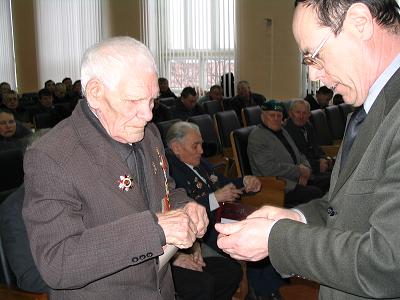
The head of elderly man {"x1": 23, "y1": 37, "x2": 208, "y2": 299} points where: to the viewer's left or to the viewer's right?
to the viewer's right

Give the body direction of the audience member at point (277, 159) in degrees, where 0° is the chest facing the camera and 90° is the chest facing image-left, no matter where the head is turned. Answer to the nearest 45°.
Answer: approximately 315°

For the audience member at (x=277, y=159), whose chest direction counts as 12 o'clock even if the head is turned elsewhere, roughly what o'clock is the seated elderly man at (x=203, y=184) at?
The seated elderly man is roughly at 2 o'clock from the audience member.

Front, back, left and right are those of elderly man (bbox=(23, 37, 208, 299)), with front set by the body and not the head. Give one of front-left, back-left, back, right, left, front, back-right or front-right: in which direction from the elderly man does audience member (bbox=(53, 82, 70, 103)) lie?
back-left

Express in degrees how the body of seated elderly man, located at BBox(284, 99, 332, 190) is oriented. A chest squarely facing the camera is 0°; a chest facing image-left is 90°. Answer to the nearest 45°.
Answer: approximately 315°

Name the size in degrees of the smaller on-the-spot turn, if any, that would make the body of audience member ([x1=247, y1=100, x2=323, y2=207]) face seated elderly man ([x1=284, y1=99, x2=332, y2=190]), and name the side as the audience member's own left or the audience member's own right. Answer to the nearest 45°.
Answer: approximately 135° to the audience member's own left

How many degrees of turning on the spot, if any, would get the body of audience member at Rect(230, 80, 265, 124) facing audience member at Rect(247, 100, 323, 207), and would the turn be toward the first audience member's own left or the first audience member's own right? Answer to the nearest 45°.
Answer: approximately 45° to the first audience member's own right

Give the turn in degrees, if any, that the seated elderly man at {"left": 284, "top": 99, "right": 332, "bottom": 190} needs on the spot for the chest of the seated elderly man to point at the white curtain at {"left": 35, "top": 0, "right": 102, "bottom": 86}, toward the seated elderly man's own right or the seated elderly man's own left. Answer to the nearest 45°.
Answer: approximately 180°
